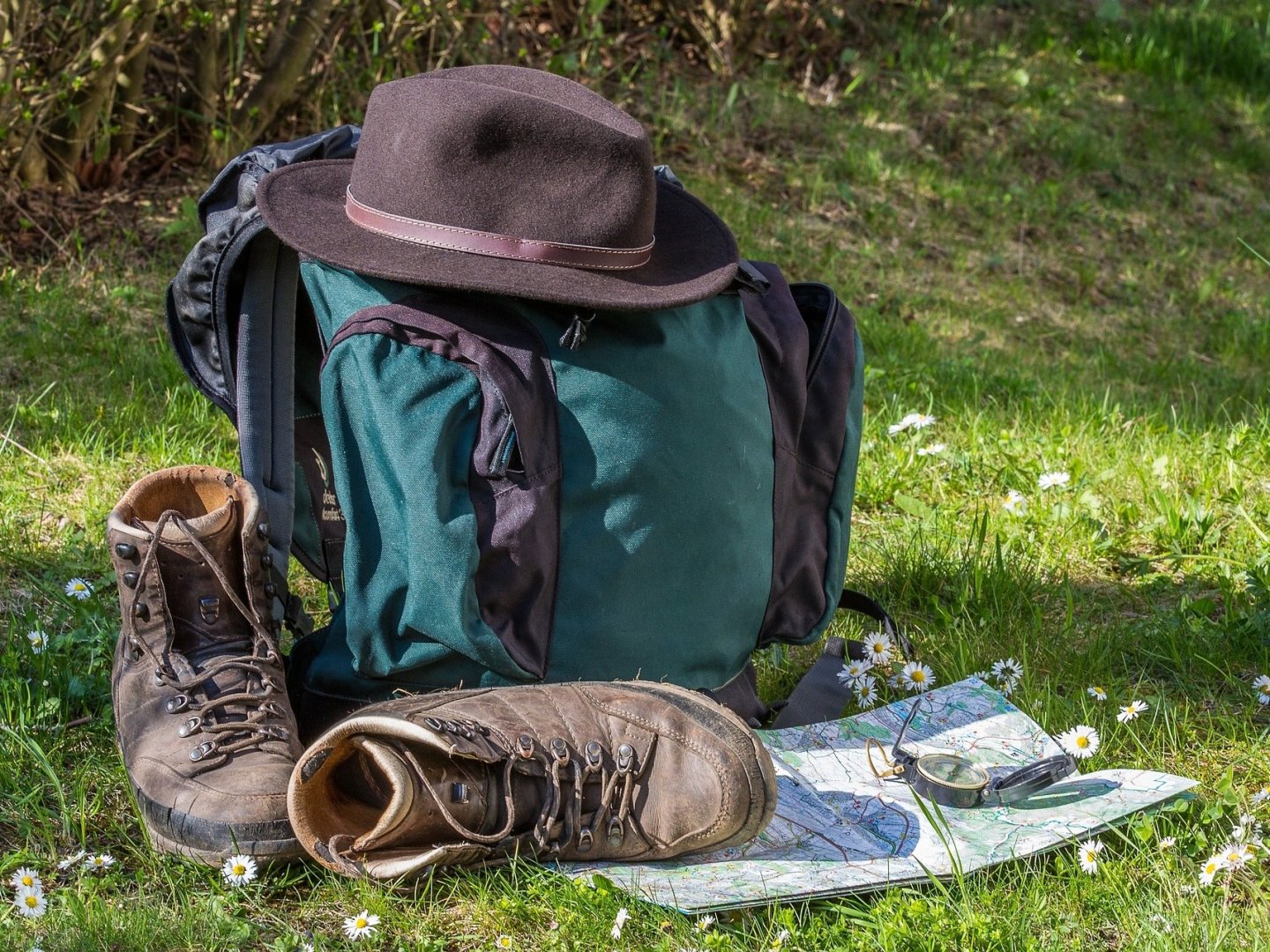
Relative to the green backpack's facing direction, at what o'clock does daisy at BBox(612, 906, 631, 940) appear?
The daisy is roughly at 1 o'clock from the green backpack.

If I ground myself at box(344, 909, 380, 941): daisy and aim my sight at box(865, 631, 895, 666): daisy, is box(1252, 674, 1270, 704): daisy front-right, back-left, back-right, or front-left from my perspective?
front-right

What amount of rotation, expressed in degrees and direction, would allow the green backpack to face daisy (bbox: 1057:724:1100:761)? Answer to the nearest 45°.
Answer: approximately 45° to its left

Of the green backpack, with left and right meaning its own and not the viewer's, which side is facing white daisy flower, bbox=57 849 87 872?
right

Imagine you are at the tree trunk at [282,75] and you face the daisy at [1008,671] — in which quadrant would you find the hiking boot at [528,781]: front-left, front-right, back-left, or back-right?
front-right

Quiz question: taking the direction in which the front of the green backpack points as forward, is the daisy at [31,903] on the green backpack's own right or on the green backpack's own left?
on the green backpack's own right

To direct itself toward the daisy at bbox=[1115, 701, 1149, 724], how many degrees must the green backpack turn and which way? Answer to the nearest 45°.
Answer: approximately 45° to its left

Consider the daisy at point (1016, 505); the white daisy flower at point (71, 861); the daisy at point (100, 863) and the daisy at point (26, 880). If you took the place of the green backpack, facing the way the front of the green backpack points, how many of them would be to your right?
3

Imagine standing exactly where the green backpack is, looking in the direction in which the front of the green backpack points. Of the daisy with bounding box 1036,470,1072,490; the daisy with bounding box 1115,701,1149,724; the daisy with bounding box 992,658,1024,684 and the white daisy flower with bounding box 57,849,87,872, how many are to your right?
1

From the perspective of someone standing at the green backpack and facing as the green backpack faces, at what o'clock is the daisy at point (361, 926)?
The daisy is roughly at 2 o'clock from the green backpack.

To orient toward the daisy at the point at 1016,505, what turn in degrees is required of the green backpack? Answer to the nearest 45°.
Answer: approximately 90° to its left

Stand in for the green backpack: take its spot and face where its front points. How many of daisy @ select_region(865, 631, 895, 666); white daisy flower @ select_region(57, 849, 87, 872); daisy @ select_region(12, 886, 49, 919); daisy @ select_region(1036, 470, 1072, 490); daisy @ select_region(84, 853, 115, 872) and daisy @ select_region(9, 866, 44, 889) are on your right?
4

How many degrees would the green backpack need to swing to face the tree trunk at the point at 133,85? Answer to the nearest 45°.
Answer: approximately 180°

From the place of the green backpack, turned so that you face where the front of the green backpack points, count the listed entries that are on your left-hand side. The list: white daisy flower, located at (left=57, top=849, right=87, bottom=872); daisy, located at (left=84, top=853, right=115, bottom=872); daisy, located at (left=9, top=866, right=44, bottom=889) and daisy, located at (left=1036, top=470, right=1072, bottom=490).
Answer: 1

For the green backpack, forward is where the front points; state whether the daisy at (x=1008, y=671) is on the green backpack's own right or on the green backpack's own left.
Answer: on the green backpack's own left
